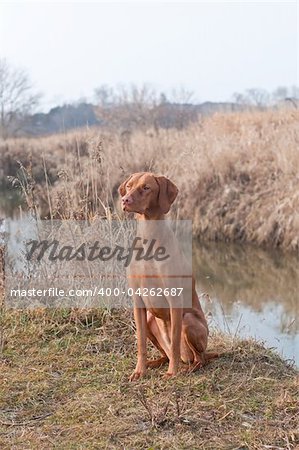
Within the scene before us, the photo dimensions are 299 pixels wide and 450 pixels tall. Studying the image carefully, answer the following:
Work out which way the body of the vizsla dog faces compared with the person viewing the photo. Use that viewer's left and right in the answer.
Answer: facing the viewer and to the left of the viewer
